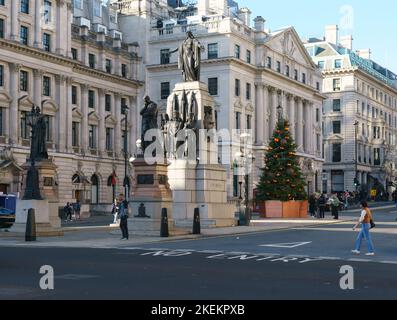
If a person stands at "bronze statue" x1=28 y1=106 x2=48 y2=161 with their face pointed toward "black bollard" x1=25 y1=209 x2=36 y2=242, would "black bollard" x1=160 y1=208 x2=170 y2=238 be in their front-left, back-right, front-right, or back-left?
front-left

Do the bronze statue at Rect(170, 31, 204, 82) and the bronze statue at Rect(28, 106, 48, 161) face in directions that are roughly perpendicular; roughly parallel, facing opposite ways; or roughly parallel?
roughly parallel

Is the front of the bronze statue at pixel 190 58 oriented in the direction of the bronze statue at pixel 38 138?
yes

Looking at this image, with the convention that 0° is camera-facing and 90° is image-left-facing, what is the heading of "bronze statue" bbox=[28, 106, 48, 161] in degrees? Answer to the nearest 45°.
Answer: approximately 45°

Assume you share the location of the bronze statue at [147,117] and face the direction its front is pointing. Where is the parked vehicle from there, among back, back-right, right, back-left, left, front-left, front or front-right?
right

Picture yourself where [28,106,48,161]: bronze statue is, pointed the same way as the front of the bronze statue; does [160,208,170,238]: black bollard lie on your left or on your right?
on your left

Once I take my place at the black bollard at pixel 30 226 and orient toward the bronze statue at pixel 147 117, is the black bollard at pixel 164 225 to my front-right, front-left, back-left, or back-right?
front-right

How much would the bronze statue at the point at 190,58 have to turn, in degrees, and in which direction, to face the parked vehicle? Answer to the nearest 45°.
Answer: approximately 45° to its right

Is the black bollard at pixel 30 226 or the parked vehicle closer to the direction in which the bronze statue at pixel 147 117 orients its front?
the black bollard

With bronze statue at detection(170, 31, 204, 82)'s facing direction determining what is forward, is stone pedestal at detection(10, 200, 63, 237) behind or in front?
in front

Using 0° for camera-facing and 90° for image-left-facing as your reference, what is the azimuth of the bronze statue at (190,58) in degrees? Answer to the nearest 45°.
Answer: approximately 45°

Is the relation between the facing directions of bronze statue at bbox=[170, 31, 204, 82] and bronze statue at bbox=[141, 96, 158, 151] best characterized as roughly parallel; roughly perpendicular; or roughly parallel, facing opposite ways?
roughly parallel

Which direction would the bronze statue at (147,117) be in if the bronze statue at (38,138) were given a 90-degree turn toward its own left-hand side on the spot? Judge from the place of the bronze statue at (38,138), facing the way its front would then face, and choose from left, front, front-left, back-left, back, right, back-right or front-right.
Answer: front-left

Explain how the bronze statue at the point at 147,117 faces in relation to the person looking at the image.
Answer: facing the viewer and to the left of the viewer
